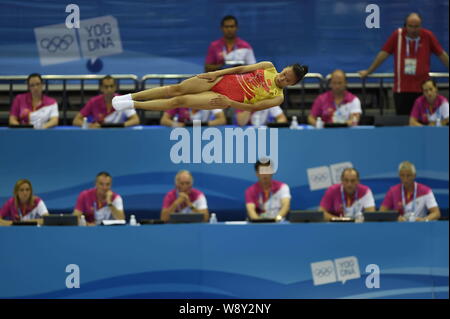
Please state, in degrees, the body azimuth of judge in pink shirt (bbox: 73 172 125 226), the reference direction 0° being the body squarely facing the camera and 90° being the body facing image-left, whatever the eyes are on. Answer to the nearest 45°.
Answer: approximately 0°

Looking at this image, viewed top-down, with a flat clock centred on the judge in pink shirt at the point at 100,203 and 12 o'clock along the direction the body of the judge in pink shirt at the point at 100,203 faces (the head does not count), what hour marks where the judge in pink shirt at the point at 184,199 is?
the judge in pink shirt at the point at 184,199 is roughly at 9 o'clock from the judge in pink shirt at the point at 100,203.
